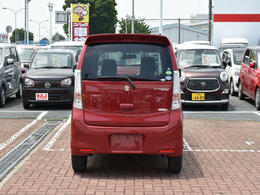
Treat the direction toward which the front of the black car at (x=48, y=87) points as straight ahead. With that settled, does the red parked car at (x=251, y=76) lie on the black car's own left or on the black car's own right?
on the black car's own left

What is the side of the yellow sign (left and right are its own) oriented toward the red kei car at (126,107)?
front

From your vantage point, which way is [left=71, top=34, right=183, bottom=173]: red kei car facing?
away from the camera

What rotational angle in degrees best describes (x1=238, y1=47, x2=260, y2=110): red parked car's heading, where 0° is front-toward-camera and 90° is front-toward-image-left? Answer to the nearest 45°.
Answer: approximately 315°

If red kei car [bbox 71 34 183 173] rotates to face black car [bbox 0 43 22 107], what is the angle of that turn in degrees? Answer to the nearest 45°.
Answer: approximately 45° to its left

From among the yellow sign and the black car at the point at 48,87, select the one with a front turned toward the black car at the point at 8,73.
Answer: the yellow sign

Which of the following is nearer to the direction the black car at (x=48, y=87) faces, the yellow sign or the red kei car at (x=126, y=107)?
the red kei car

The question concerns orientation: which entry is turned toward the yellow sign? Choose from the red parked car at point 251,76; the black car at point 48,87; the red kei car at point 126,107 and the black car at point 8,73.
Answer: the red kei car

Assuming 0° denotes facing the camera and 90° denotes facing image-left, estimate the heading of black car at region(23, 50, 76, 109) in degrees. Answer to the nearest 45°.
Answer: approximately 0°

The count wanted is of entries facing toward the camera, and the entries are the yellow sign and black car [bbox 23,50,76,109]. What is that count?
2
